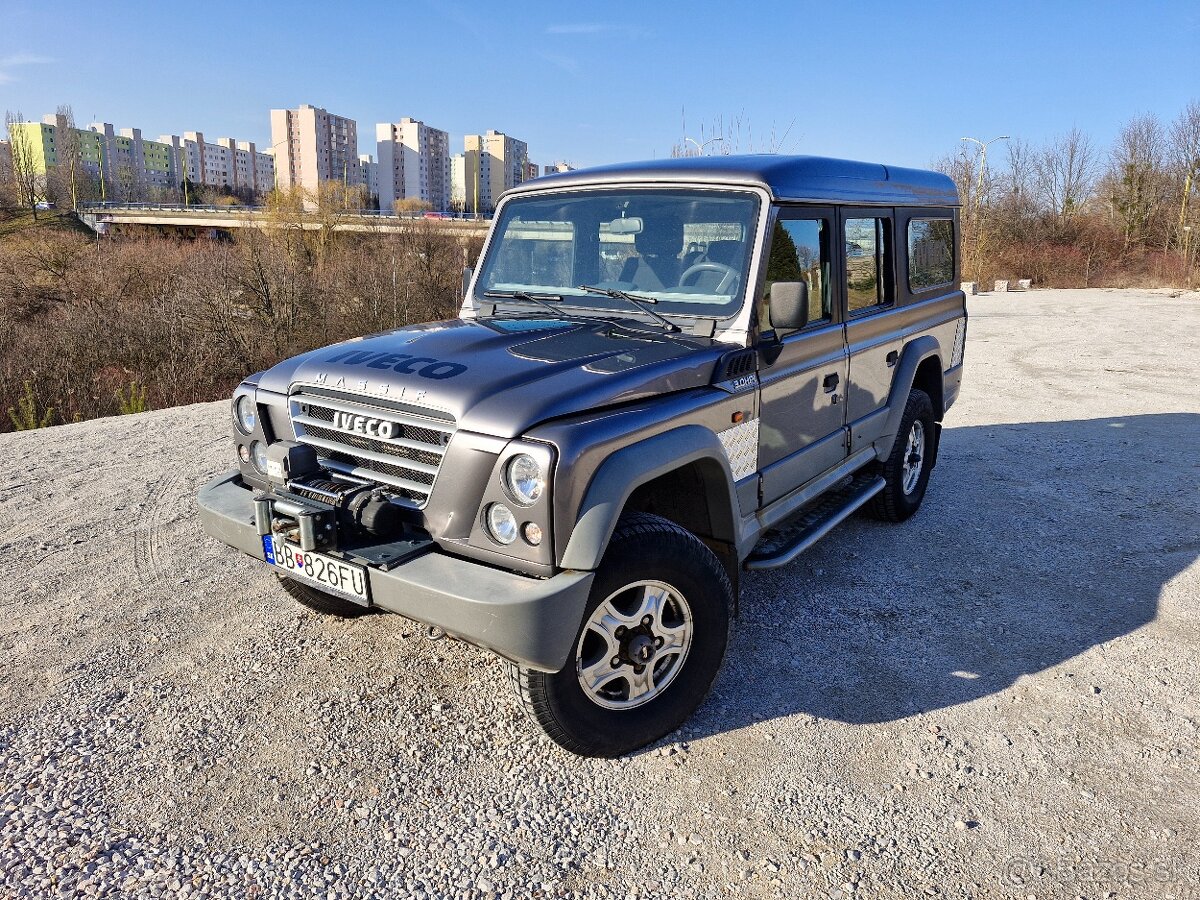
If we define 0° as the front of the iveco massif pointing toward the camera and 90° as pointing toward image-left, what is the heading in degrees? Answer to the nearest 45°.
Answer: approximately 45°
